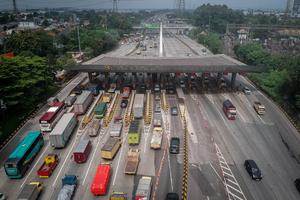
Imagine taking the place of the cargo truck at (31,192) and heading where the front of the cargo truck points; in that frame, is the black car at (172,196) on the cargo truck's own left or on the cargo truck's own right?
on the cargo truck's own right

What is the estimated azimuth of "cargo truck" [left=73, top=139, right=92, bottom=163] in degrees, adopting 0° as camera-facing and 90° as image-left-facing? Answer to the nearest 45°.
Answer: approximately 225°

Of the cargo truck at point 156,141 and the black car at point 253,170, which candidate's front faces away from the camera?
the cargo truck

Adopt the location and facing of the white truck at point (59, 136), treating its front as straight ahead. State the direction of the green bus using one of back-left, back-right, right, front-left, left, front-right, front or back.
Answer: back

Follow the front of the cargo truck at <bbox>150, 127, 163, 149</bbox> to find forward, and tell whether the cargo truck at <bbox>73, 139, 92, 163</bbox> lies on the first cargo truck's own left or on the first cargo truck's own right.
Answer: on the first cargo truck's own left

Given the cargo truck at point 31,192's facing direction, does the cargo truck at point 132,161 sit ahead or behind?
ahead

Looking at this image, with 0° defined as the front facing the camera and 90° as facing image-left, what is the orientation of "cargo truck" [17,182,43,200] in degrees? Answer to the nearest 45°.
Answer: approximately 225°

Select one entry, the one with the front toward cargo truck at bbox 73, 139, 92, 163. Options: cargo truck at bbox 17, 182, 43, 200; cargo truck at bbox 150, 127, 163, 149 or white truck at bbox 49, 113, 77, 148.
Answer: cargo truck at bbox 17, 182, 43, 200

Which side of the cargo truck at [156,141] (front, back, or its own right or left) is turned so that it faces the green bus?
left

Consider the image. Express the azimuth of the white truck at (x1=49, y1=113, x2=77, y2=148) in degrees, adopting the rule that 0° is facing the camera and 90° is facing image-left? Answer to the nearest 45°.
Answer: approximately 225°

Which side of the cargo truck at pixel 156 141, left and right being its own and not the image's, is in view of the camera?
back

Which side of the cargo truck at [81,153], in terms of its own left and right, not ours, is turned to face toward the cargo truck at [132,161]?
right

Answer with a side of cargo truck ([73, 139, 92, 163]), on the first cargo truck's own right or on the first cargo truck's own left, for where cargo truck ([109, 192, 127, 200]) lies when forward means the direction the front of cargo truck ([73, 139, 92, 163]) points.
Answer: on the first cargo truck's own right

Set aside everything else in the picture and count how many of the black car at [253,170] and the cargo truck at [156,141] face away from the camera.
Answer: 1

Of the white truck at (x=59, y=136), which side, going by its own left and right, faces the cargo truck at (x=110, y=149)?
right
